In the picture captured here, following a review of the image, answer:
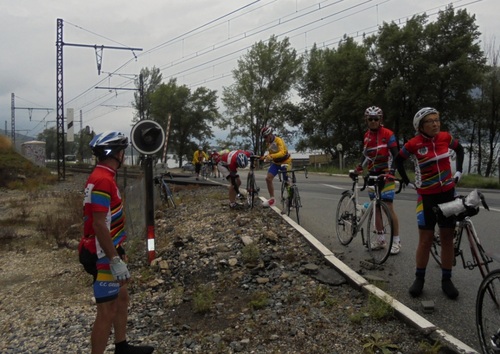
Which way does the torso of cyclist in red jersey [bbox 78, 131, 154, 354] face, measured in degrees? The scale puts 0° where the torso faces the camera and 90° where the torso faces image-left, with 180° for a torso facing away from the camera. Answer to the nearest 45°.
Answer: approximately 270°

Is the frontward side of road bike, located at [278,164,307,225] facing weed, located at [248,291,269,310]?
yes

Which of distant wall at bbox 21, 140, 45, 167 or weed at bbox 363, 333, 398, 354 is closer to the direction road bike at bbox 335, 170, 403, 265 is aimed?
the weed

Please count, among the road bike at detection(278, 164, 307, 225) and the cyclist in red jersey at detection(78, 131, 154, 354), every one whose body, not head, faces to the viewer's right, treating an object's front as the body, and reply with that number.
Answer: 1

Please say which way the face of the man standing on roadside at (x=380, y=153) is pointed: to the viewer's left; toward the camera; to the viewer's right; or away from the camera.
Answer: toward the camera

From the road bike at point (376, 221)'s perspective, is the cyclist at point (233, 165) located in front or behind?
behind

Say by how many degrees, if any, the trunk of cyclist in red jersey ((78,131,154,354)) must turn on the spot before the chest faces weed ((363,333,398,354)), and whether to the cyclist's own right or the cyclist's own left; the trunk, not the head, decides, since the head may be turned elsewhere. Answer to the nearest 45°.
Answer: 0° — they already face it

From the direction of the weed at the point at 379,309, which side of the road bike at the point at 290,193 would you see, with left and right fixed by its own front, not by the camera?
front

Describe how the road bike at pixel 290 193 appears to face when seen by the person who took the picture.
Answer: facing the viewer
